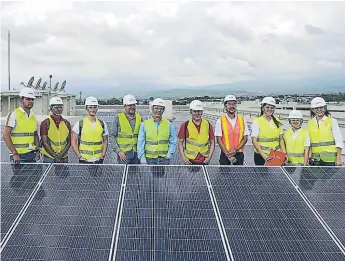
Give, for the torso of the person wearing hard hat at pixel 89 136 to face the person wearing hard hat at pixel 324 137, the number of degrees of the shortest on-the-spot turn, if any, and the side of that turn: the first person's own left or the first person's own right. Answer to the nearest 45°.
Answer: approximately 90° to the first person's own left

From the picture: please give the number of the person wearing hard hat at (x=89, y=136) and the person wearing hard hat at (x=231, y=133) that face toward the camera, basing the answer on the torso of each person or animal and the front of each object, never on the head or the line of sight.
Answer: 2

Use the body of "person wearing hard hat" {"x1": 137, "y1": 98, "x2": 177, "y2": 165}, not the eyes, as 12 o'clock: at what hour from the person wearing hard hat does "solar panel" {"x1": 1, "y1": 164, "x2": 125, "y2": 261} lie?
The solar panel is roughly at 1 o'clock from the person wearing hard hat.

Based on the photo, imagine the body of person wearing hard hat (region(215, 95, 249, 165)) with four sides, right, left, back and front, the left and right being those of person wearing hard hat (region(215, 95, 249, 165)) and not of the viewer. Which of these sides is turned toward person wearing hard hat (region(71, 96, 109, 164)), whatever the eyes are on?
right

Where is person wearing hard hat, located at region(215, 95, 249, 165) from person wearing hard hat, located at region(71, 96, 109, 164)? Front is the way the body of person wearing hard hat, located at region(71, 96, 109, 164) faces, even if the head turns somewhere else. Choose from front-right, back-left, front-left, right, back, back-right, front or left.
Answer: left

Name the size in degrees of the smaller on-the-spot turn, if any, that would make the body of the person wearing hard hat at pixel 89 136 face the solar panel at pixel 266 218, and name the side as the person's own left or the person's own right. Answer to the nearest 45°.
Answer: approximately 45° to the person's own left

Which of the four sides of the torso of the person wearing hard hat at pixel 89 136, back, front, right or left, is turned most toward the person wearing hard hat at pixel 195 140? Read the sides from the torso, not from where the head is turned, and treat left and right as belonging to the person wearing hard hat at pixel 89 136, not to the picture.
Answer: left

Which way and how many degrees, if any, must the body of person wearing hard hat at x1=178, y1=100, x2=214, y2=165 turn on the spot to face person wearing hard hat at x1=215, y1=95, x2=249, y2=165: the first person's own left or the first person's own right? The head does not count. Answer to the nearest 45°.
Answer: approximately 90° to the first person's own left
